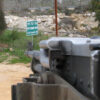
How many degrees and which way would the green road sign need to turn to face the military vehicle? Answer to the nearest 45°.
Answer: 0° — it already faces it

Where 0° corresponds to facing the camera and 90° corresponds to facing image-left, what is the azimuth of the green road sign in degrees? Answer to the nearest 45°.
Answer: approximately 0°
